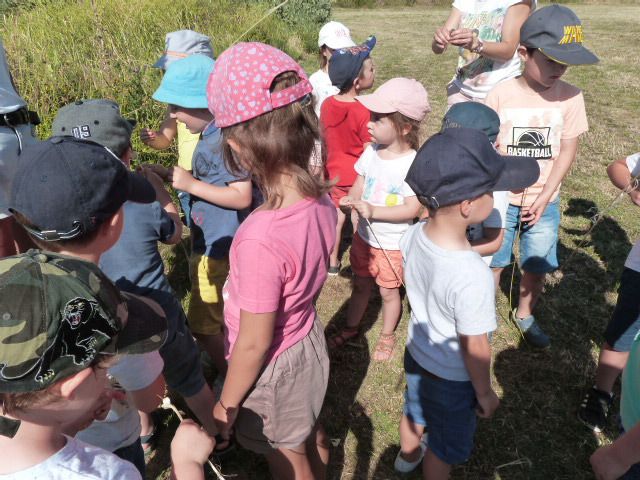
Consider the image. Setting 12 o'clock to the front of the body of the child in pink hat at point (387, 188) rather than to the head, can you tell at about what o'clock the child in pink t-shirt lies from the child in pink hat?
The child in pink t-shirt is roughly at 11 o'clock from the child in pink hat.

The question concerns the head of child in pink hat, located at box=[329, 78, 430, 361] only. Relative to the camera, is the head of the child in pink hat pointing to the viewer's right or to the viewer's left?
to the viewer's left

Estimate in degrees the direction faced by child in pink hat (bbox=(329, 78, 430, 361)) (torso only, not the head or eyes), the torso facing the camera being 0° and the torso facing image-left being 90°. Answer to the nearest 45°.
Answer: approximately 45°

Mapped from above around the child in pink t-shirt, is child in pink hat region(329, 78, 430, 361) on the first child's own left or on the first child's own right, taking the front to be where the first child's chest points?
on the first child's own right

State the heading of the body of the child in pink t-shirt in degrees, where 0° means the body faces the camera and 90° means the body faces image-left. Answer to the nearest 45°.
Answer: approximately 135°
